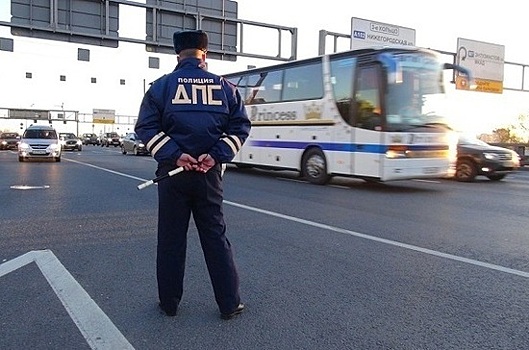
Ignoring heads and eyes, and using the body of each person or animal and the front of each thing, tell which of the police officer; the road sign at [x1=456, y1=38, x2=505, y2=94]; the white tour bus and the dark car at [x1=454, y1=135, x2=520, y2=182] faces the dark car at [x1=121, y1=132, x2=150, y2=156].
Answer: the police officer

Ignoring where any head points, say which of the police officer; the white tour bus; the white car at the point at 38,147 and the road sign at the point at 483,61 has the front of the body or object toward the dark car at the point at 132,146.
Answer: the police officer

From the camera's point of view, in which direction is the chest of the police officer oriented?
away from the camera

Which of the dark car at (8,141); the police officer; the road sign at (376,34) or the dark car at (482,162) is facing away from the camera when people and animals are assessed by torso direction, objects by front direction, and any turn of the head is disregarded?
the police officer

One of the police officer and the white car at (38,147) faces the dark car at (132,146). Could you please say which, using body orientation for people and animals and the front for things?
the police officer

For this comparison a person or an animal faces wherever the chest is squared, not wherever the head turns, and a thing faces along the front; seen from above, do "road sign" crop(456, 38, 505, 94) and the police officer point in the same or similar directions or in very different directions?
very different directions

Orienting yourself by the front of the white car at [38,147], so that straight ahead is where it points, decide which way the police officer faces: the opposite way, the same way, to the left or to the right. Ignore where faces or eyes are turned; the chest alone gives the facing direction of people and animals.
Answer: the opposite way

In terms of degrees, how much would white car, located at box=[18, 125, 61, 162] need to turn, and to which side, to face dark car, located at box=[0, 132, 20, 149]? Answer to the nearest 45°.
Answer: approximately 180°
